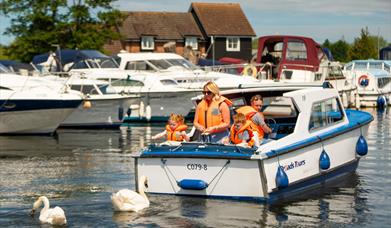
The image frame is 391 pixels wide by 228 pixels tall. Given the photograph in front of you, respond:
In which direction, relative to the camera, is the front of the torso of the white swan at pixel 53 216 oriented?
to the viewer's left

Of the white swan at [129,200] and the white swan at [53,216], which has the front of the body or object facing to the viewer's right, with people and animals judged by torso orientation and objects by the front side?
the white swan at [129,200]
